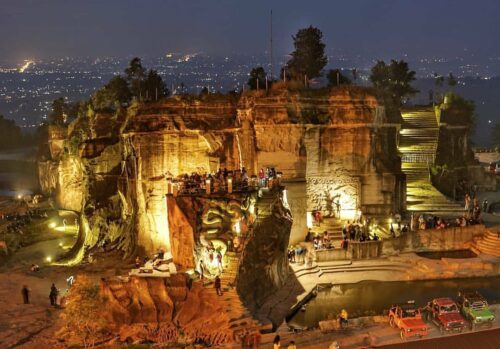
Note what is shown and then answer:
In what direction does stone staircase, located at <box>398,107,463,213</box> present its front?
toward the camera

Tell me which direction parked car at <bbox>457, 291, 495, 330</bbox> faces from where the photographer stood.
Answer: facing the viewer and to the right of the viewer

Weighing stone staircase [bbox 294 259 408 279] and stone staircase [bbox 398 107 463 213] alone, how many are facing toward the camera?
2

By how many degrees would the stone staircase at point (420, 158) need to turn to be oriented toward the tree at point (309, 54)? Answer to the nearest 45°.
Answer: approximately 90° to its right

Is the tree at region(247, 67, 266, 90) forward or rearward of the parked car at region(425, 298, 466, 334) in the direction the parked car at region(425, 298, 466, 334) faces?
rearward

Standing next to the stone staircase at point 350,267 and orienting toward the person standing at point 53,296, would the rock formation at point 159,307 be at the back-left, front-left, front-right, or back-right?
front-left

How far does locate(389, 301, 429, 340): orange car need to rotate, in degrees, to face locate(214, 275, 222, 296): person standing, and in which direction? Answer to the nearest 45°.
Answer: approximately 135° to its right

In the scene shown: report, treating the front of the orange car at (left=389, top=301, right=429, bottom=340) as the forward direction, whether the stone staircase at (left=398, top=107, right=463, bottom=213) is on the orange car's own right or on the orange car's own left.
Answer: on the orange car's own left

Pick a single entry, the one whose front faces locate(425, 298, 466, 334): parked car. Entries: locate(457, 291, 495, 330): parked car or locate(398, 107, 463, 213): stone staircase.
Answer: the stone staircase

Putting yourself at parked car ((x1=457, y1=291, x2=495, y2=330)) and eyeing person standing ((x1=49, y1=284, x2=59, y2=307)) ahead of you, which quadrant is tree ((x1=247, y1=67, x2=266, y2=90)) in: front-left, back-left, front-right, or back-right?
front-right

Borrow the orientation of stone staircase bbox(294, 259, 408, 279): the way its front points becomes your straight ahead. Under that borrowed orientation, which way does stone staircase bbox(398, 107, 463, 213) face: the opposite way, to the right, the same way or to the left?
the same way

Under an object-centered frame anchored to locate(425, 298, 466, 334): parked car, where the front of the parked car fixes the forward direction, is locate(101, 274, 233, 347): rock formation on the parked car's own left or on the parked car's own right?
on the parked car's own right

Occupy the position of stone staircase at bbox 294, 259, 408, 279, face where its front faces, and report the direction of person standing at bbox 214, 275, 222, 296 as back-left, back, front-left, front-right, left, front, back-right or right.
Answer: front-right

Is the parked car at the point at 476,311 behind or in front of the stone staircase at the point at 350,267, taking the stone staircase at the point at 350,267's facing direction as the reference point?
in front

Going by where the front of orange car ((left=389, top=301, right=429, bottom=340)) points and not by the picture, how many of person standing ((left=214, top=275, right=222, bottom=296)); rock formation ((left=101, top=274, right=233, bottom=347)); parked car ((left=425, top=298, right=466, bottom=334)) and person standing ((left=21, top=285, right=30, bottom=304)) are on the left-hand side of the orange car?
1

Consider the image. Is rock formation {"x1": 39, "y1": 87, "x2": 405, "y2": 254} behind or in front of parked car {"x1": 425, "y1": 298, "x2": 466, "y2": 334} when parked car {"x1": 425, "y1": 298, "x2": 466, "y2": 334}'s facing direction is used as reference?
behind

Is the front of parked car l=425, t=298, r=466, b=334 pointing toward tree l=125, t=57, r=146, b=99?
no

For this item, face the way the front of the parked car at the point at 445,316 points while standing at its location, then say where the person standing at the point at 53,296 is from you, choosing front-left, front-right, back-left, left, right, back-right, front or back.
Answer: back-right

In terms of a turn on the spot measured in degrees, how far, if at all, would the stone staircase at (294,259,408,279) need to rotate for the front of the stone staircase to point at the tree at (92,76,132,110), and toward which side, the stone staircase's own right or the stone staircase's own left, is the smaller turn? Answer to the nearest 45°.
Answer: approximately 135° to the stone staircase's own right

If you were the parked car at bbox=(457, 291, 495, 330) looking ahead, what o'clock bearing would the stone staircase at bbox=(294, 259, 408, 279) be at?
The stone staircase is roughly at 6 o'clock from the parked car.

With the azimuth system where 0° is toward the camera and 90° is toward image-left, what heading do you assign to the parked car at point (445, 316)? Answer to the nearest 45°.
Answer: approximately 315°
